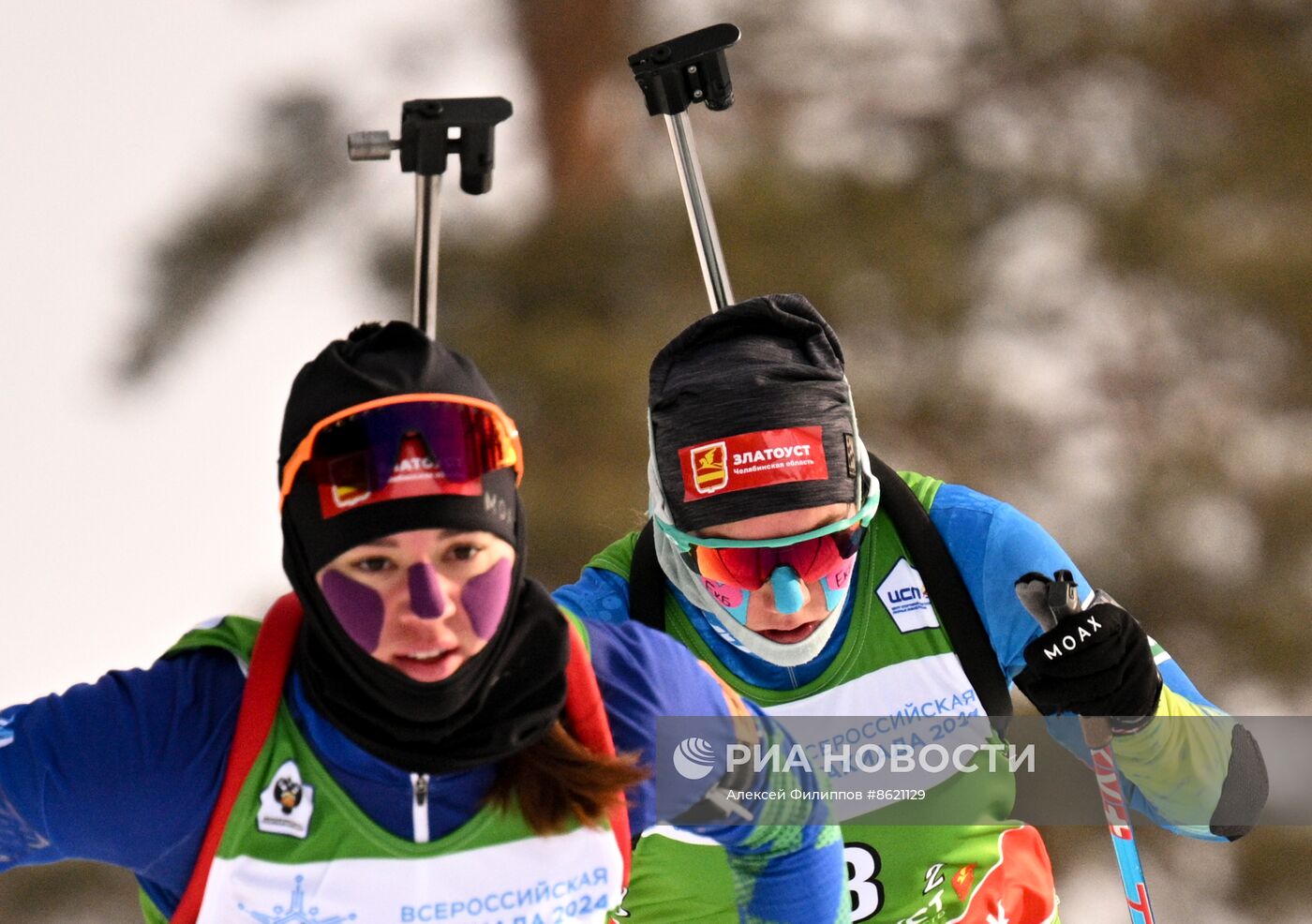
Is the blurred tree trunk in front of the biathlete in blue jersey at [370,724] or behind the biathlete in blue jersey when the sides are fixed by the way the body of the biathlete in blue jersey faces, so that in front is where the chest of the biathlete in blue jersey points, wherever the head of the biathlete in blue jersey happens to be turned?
behind

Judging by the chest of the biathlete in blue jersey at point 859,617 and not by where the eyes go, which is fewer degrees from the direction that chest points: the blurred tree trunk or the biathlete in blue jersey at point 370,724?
the biathlete in blue jersey

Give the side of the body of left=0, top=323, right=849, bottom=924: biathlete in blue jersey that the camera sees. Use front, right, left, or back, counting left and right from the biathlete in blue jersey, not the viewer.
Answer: front

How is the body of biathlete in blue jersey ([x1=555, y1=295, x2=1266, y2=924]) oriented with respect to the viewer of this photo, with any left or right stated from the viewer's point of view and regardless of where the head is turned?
facing the viewer

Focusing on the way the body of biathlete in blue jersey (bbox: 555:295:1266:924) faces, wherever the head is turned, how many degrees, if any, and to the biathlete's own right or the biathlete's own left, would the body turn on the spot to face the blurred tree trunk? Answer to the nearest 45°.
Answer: approximately 180°

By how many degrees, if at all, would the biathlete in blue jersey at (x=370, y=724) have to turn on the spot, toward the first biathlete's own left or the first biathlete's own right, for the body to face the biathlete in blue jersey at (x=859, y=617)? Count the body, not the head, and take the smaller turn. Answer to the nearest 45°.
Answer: approximately 135° to the first biathlete's own left

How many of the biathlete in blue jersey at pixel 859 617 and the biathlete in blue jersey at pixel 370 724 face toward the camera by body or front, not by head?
2

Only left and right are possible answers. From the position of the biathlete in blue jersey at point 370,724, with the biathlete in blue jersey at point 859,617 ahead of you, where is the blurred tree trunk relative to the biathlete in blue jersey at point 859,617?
left

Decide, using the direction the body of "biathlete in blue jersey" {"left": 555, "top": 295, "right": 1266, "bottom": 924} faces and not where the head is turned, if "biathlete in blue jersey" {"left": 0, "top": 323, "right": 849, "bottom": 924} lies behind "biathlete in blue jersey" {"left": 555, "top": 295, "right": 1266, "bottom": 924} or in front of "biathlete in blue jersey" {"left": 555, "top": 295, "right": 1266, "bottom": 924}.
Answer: in front
